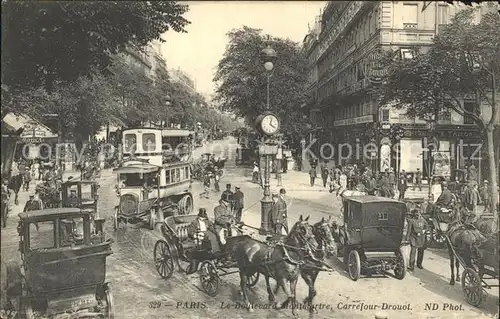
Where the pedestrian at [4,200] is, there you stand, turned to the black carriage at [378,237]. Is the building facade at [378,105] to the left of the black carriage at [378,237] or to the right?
left

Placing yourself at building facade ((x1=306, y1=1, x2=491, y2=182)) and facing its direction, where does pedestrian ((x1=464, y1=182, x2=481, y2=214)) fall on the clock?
The pedestrian is roughly at 10 o'clock from the building facade.

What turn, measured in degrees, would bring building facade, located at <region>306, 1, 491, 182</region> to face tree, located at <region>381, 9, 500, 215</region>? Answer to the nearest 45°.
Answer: approximately 45° to its left

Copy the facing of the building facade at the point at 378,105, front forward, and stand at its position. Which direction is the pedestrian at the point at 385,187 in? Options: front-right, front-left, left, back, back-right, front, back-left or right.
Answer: front-left

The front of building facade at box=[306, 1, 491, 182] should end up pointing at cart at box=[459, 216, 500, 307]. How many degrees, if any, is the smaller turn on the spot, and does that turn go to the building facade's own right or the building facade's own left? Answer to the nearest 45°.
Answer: approximately 45° to the building facade's own left

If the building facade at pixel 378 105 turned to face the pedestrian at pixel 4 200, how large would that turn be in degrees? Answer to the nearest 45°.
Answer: approximately 45° to its left

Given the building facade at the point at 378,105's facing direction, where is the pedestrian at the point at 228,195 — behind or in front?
in front

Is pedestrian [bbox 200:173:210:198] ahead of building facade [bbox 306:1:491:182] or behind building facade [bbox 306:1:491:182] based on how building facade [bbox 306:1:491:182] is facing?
ahead

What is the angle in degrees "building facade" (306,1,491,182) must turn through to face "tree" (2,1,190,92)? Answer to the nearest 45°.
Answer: approximately 45° to its left

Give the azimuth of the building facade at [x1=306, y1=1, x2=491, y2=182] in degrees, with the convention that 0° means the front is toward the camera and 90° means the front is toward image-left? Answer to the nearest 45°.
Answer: approximately 45°

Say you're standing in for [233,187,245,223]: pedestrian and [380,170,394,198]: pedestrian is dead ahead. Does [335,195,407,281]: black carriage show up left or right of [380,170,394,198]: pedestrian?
right

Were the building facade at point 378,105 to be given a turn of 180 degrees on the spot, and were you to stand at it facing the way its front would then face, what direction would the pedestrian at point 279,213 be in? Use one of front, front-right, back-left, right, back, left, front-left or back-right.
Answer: back-right
